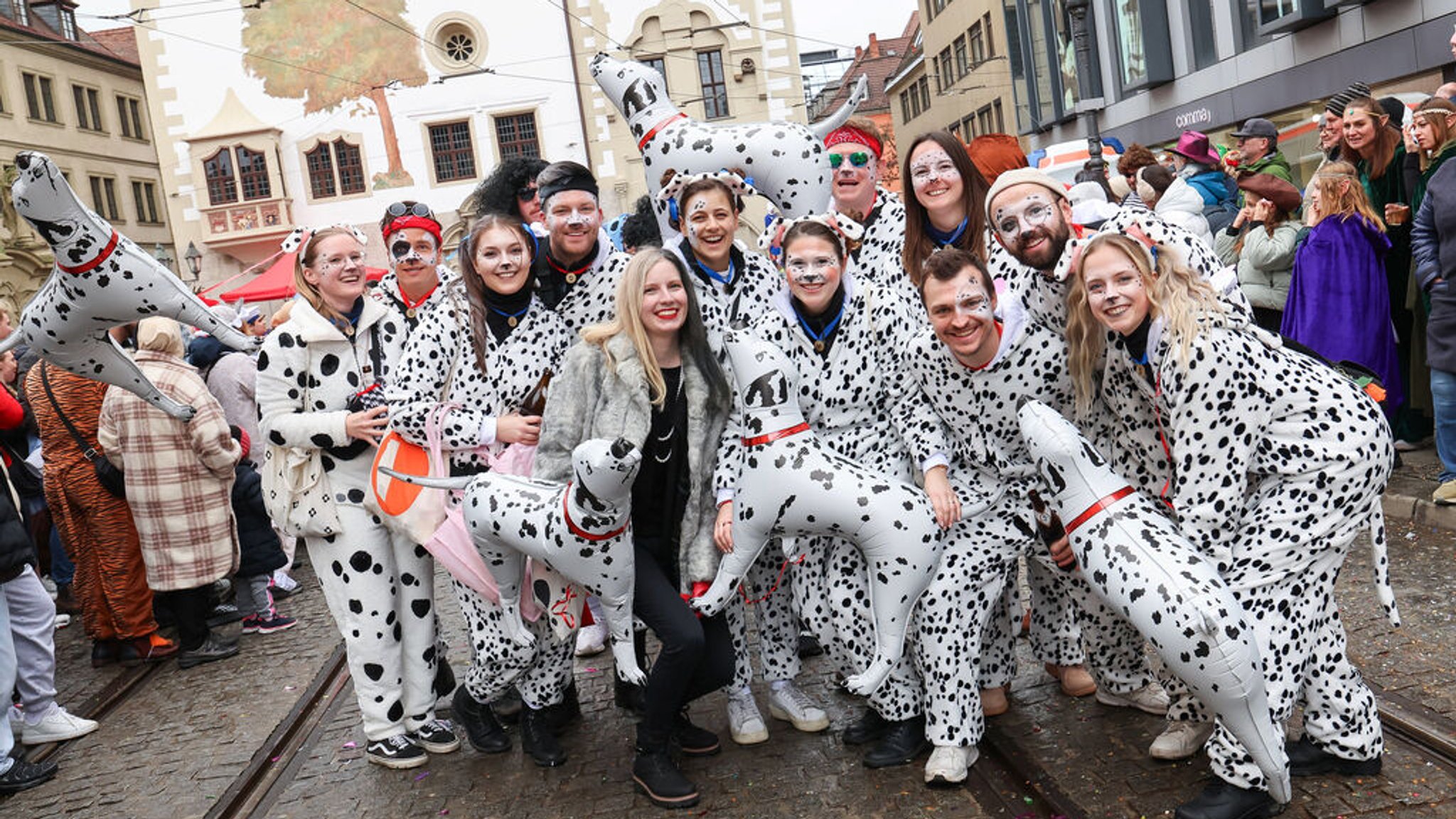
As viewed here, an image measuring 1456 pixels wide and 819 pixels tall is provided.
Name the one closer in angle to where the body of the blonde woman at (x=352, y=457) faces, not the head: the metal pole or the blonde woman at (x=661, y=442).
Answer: the blonde woman

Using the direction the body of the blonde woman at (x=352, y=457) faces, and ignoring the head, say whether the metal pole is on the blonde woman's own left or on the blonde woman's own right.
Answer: on the blonde woman's own left

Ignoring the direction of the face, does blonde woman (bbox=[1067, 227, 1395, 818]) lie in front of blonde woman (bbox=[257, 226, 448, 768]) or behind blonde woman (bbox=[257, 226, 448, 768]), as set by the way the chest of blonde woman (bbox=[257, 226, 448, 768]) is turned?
in front

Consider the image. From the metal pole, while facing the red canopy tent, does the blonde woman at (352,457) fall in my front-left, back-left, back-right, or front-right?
front-left

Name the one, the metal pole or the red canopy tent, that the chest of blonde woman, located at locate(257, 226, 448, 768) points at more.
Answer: the metal pole

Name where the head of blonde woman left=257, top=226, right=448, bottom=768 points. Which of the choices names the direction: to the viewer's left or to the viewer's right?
to the viewer's right

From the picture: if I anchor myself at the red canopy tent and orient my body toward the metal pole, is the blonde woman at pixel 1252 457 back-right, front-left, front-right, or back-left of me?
front-right

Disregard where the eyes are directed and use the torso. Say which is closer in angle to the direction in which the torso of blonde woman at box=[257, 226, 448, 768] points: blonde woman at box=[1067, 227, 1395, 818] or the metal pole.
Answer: the blonde woman

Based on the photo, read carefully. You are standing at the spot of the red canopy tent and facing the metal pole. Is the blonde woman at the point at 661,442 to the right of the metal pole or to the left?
right

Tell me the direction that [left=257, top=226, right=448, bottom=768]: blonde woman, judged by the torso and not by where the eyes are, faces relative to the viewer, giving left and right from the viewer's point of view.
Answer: facing the viewer and to the right of the viewer

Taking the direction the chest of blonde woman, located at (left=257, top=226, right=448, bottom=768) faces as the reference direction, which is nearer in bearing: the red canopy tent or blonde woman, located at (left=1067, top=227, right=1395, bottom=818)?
the blonde woman
